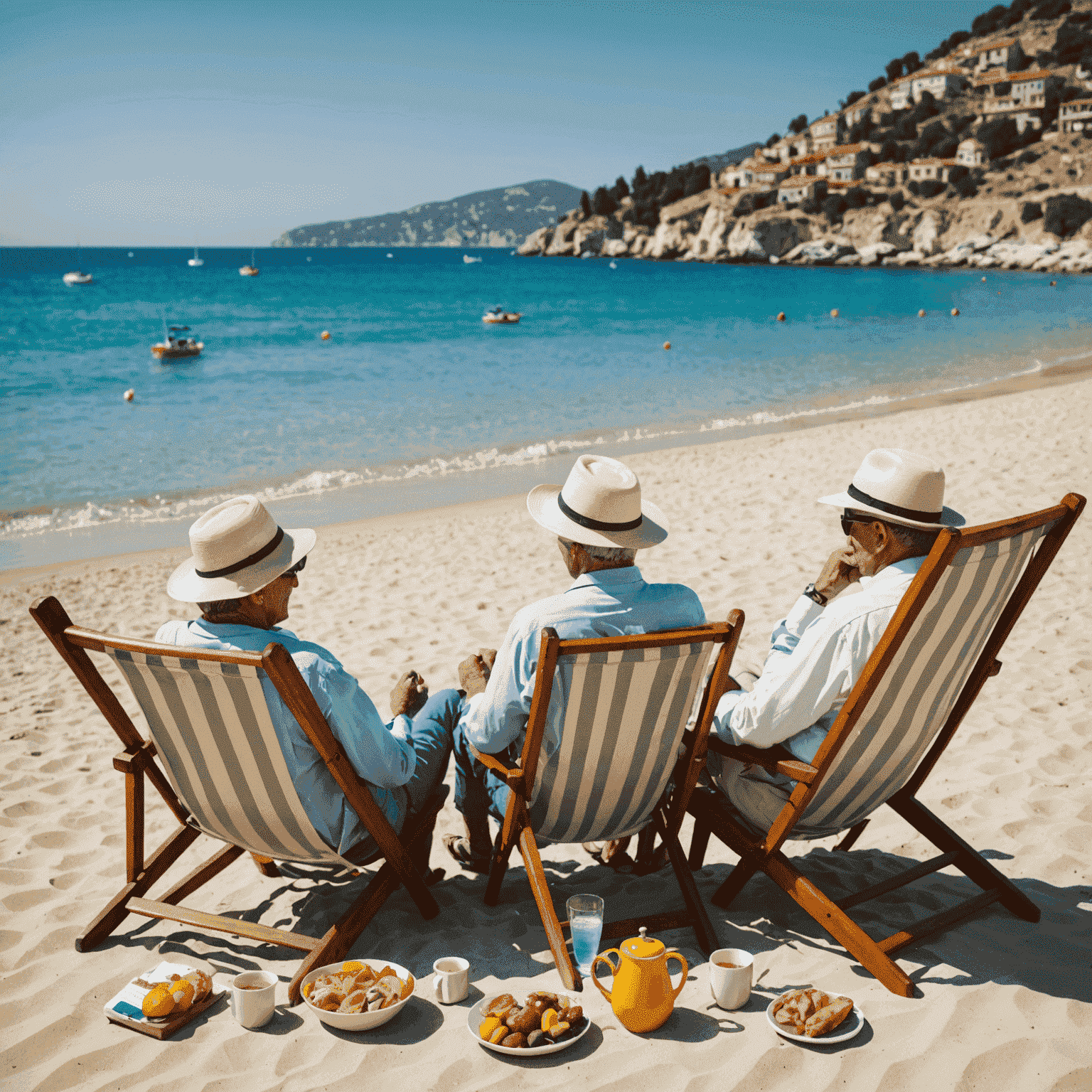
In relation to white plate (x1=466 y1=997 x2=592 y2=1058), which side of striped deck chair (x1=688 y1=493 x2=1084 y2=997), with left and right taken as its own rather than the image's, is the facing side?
left

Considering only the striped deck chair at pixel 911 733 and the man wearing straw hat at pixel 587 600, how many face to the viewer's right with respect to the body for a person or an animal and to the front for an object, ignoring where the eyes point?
0

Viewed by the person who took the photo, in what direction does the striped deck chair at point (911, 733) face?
facing away from the viewer and to the left of the viewer

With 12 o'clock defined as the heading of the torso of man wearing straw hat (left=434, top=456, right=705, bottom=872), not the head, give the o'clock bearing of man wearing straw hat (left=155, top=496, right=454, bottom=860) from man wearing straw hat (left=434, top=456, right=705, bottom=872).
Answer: man wearing straw hat (left=155, top=496, right=454, bottom=860) is roughly at 10 o'clock from man wearing straw hat (left=434, top=456, right=705, bottom=872).

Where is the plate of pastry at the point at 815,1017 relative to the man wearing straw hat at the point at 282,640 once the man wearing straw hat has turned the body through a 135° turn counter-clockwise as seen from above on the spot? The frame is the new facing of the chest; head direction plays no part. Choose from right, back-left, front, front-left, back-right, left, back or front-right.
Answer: back-left

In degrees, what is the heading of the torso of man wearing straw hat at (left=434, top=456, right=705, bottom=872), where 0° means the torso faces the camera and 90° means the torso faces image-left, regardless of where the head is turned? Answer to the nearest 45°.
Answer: approximately 135°

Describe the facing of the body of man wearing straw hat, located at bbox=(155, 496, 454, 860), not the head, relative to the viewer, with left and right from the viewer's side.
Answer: facing away from the viewer and to the right of the viewer
